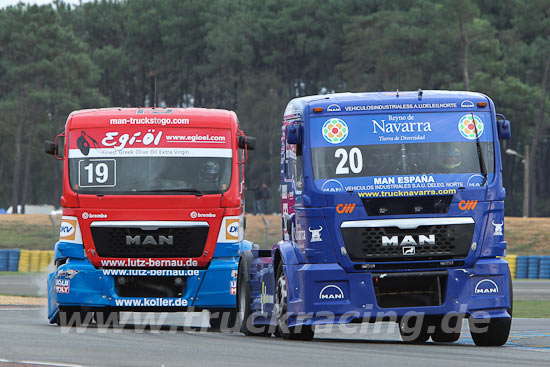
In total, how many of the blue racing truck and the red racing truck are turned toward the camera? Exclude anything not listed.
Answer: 2

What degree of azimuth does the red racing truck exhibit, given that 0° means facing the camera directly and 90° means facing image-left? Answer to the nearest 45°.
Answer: approximately 0°

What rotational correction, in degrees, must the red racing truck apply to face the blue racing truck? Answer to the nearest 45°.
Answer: approximately 45° to its left

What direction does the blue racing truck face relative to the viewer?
toward the camera

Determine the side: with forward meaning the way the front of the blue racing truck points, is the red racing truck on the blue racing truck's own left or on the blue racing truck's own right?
on the blue racing truck's own right
